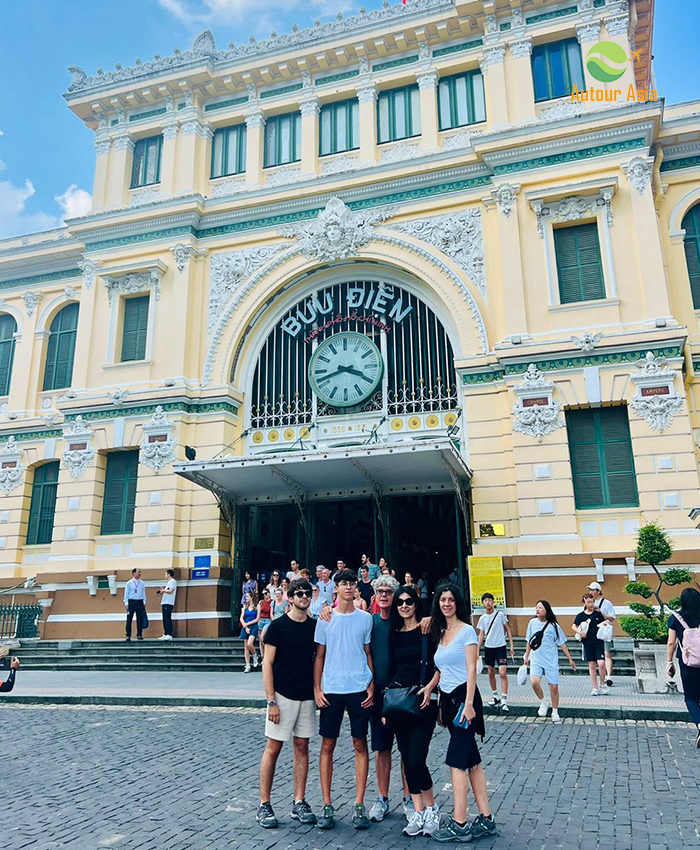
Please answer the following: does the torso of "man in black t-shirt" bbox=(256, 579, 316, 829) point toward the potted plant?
no

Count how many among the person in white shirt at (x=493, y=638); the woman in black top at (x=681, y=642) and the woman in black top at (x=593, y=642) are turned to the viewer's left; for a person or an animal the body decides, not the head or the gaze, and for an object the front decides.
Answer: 0

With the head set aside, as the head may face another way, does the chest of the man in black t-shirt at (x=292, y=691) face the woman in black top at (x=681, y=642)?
no

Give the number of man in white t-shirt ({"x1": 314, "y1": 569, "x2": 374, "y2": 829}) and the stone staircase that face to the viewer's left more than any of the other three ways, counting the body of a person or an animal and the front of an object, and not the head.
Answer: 0

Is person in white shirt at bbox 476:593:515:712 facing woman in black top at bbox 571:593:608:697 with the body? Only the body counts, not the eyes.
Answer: no

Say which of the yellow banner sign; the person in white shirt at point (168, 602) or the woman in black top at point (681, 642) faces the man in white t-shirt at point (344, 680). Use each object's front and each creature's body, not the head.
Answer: the yellow banner sign

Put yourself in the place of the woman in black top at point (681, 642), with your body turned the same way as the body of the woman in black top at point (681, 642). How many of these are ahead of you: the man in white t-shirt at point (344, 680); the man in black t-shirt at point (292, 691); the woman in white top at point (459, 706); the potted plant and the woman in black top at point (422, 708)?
1

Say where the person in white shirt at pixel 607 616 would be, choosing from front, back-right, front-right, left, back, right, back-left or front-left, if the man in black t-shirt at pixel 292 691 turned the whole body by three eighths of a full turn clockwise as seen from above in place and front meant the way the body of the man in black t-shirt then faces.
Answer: right

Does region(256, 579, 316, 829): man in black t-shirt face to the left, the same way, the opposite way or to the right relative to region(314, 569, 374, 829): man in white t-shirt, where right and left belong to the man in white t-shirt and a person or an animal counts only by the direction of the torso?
the same way

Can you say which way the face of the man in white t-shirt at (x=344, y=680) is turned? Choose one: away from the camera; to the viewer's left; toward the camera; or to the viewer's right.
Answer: toward the camera

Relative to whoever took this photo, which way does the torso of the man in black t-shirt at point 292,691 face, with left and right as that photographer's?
facing the viewer

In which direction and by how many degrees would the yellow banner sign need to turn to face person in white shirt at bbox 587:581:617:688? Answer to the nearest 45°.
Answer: approximately 45° to its left

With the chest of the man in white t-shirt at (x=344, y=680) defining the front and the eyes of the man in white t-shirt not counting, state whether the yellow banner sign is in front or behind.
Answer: behind

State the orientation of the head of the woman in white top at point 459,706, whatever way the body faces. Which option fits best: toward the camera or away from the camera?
toward the camera

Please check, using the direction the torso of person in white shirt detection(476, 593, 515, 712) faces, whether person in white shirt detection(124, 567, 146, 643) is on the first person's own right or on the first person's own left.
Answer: on the first person's own right

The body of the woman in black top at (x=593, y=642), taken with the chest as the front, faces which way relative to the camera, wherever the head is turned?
toward the camera

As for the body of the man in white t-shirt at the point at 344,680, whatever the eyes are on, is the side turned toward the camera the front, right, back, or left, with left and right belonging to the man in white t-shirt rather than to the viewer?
front

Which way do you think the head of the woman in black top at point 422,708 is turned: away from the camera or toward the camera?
toward the camera
